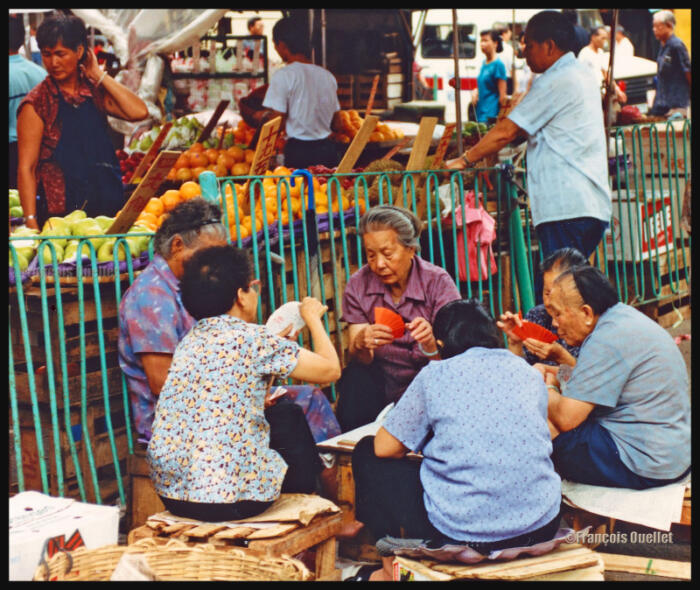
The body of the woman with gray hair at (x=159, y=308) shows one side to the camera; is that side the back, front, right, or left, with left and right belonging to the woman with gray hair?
right

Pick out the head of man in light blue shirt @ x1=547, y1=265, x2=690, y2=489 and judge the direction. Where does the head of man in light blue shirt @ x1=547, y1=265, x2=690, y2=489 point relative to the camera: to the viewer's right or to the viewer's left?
to the viewer's left

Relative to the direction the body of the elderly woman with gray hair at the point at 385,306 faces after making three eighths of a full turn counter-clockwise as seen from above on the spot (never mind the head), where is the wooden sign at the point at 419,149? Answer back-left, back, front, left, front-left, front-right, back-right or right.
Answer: left

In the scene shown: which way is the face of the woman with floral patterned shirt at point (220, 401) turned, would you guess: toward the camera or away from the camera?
away from the camera

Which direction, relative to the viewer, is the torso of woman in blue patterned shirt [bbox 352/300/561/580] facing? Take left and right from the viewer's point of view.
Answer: facing away from the viewer and to the left of the viewer

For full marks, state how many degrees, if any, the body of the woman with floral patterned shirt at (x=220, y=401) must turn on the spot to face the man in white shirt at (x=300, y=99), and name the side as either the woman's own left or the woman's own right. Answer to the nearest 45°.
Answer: approximately 45° to the woman's own left

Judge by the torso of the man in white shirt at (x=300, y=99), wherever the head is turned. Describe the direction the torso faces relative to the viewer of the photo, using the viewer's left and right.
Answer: facing away from the viewer and to the left of the viewer

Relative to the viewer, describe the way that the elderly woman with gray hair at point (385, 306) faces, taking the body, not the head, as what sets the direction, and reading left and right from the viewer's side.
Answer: facing the viewer and to the left of the viewer

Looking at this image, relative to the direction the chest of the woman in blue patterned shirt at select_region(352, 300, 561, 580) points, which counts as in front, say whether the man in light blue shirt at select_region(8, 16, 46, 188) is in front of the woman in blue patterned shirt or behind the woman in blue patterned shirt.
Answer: in front

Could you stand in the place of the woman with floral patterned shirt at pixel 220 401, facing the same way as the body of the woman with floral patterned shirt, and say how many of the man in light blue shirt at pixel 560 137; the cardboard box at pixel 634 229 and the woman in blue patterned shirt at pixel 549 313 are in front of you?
3

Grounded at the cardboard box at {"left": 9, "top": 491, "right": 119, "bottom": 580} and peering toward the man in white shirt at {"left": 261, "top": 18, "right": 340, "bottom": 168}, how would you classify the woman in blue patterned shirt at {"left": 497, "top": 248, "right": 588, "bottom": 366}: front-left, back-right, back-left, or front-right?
front-right

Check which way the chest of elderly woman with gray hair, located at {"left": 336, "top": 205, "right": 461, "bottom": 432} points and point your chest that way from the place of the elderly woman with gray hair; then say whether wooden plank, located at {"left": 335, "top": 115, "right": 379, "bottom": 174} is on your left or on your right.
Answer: on your right

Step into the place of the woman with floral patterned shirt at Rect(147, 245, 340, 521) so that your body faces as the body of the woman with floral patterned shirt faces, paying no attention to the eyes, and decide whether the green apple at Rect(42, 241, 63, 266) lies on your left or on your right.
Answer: on your left

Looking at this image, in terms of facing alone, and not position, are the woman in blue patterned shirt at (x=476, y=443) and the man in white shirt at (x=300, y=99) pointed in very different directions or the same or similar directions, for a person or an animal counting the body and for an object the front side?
same or similar directions

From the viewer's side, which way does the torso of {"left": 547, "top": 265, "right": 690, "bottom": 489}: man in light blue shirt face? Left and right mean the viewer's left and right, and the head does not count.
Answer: facing to the left of the viewer

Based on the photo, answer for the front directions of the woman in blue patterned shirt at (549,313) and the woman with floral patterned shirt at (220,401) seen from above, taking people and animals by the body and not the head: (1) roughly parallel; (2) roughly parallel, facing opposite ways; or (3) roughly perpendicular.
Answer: roughly parallel, facing opposite ways
